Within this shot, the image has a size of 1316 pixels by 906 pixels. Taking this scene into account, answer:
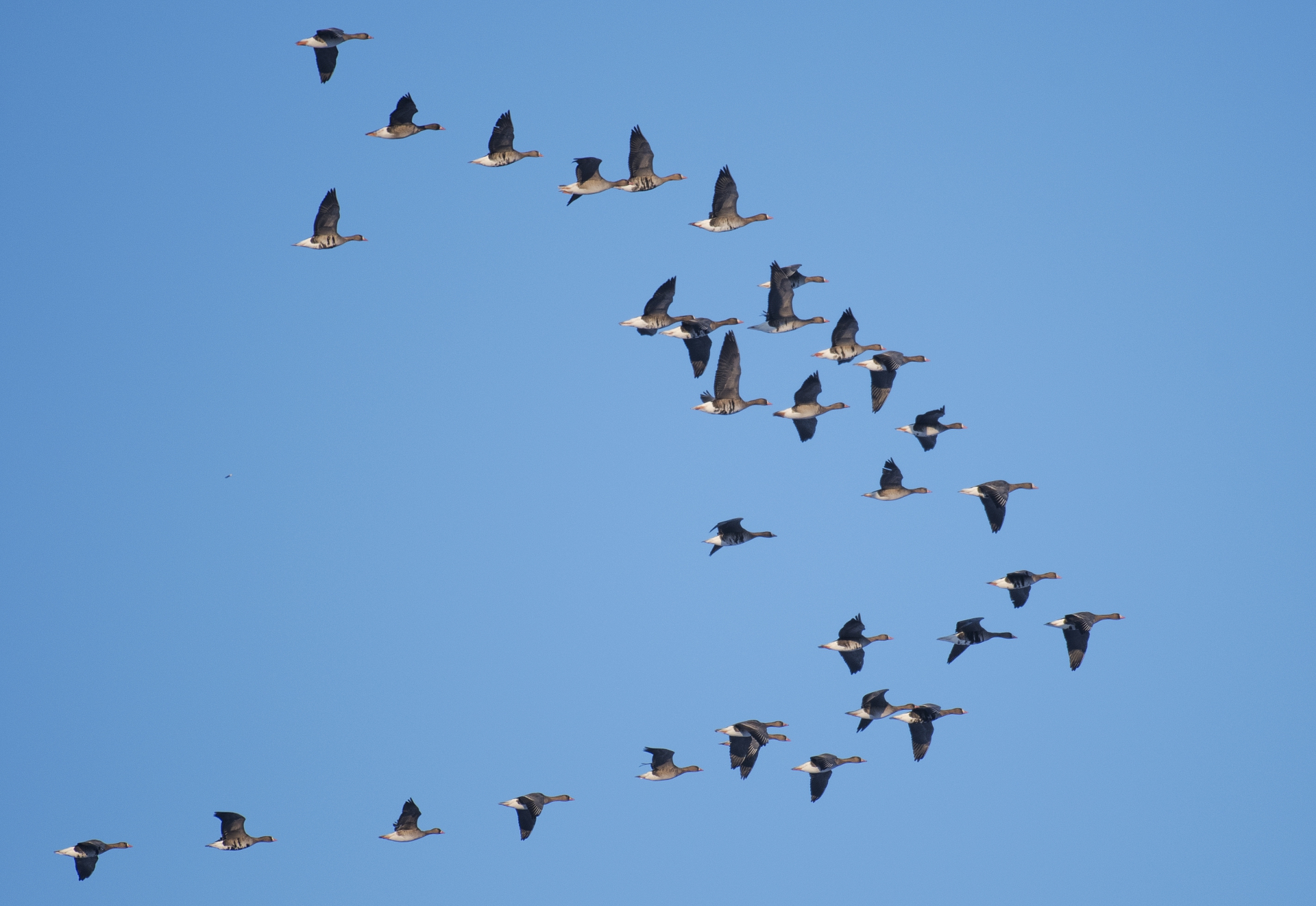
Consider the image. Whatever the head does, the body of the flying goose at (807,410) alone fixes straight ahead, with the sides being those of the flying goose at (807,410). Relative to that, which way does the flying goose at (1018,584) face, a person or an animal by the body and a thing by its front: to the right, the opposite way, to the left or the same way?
the same way

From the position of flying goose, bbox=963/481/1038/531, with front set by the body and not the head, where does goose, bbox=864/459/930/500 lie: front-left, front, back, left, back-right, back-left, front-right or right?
back-left

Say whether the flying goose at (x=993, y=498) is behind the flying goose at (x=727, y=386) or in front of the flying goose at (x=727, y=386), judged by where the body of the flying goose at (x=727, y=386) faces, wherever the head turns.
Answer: in front

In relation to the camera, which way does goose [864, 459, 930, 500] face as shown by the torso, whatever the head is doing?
to the viewer's right

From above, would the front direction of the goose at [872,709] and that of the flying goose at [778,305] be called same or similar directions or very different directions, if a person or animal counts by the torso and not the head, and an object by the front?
same or similar directions

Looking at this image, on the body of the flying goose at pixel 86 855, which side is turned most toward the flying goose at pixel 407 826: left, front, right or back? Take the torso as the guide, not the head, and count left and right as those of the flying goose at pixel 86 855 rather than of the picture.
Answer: front

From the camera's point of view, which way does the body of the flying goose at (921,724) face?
to the viewer's right

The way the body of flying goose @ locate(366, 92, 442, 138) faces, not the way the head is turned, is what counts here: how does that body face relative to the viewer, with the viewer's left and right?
facing to the right of the viewer

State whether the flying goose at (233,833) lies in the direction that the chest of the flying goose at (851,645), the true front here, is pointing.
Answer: no

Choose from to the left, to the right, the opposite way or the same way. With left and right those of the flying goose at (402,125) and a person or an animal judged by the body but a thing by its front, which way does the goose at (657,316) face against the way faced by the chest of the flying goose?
the same way

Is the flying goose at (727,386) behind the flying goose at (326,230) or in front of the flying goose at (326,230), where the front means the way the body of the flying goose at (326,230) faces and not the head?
in front

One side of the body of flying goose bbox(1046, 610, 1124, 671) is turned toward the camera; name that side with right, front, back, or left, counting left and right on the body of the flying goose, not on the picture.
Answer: right

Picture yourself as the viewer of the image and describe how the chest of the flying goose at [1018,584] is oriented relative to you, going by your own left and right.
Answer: facing to the right of the viewer

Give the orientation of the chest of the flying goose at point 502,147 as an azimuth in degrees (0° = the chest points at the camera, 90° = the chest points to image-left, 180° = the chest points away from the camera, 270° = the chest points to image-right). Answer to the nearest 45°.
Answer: approximately 270°

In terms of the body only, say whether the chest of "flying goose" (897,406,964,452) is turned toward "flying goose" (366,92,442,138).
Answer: no
